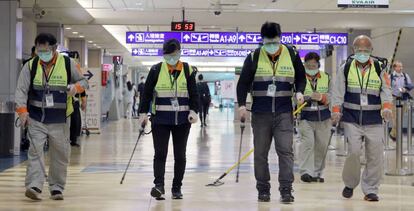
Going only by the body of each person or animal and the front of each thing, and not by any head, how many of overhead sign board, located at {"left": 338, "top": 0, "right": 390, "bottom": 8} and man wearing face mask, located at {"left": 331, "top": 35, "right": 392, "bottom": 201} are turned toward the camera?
2

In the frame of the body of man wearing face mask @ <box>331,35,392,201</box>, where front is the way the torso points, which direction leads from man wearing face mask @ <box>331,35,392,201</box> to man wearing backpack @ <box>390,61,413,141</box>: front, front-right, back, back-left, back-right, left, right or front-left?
back

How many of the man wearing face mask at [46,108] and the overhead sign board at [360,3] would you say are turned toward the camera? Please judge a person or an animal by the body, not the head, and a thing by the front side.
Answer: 2

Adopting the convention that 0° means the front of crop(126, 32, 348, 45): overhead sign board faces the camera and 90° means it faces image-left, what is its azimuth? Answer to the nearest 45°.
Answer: approximately 0°
